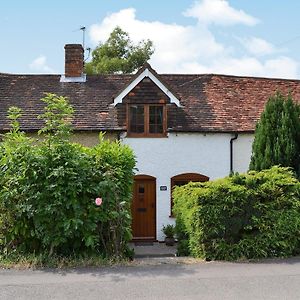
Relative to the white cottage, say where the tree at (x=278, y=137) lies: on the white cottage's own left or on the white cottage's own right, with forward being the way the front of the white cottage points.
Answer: on the white cottage's own left

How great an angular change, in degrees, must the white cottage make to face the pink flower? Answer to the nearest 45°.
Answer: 0° — it already faces it

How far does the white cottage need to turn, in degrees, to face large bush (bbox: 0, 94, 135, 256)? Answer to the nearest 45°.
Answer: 0° — it already faces it

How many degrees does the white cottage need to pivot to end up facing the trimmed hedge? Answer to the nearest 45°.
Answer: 0° — it already faces it

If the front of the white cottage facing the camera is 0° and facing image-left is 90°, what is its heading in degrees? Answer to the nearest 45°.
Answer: approximately 0°
